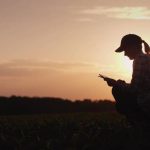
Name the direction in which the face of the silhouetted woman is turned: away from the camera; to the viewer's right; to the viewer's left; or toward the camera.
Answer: to the viewer's left

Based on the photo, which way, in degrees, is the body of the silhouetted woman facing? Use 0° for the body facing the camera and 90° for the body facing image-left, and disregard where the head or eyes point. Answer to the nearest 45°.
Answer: approximately 90°
